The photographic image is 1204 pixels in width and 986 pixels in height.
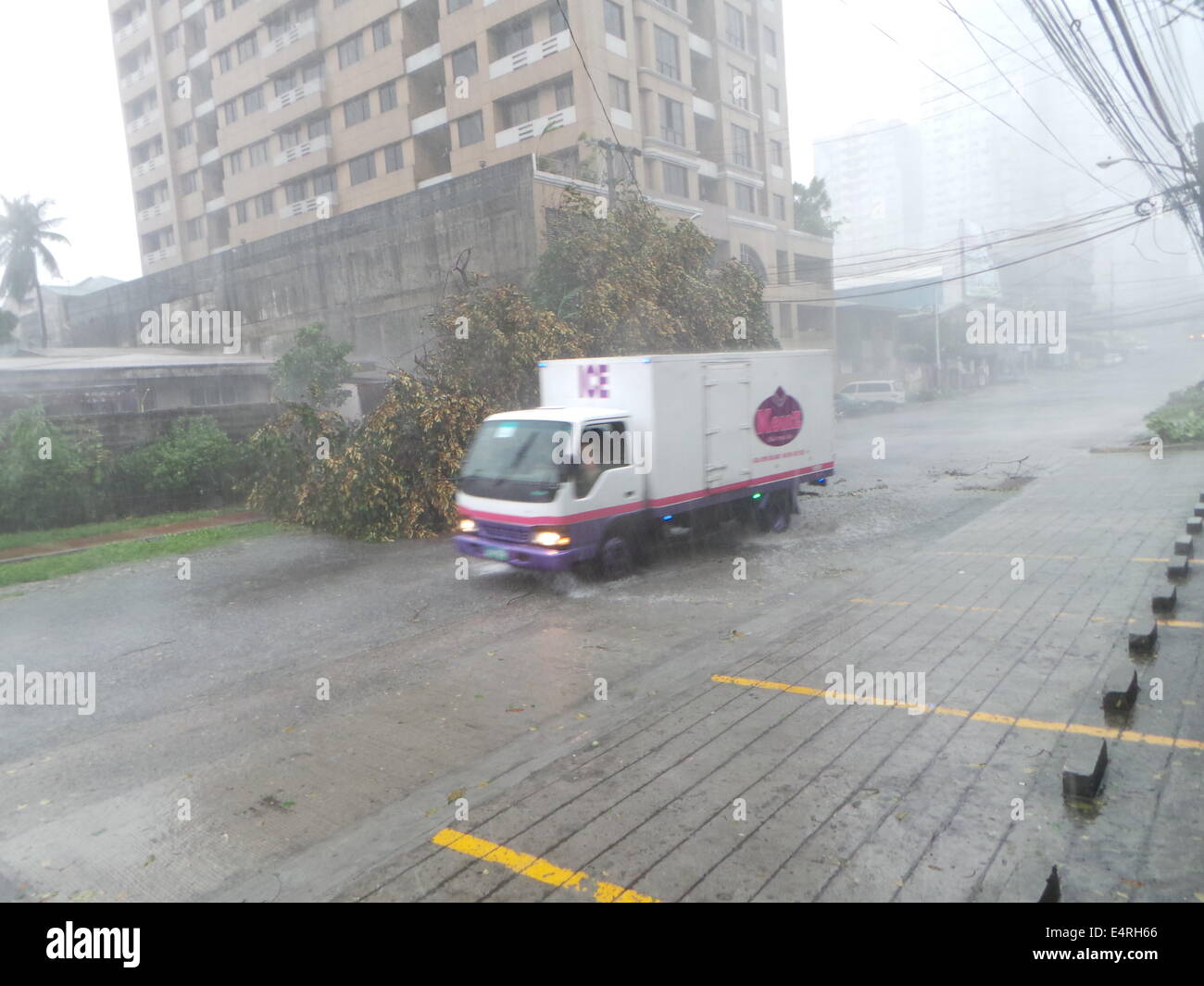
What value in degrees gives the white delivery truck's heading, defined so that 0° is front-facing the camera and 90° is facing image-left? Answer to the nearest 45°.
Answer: approximately 45°

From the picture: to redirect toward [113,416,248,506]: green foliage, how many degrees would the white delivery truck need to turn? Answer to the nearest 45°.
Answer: approximately 90° to its right

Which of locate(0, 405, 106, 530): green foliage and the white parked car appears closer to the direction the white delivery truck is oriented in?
the green foliage

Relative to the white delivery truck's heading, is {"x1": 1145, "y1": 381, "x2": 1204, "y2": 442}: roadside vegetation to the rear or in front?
to the rear

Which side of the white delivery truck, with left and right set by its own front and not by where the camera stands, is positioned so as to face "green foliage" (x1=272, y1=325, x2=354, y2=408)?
right

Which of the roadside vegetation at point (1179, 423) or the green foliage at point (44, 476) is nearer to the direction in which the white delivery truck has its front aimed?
the green foliage

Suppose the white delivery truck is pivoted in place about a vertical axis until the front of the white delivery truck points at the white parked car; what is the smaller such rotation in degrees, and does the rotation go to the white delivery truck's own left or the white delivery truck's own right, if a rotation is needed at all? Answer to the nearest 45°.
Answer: approximately 135° to the white delivery truck's own right

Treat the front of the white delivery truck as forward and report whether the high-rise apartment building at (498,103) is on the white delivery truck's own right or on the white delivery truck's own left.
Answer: on the white delivery truck's own right

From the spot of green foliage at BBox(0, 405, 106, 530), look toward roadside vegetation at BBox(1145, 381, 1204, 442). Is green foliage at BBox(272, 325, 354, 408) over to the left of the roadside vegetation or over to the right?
left

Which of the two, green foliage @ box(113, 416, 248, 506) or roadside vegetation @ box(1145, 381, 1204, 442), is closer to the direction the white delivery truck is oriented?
the green foliage
